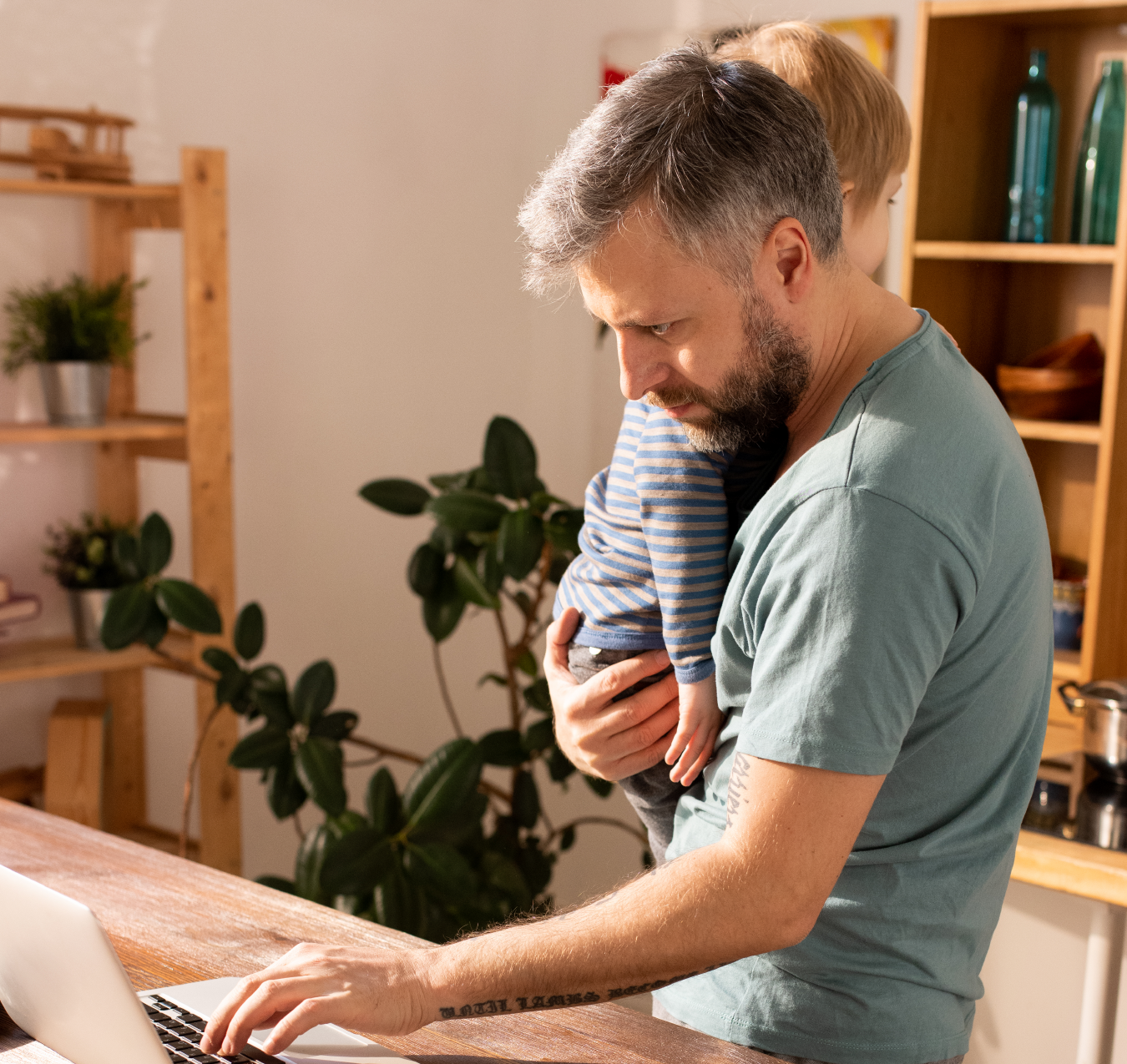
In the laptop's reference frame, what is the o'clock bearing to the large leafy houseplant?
The large leafy houseplant is roughly at 11 o'clock from the laptop.

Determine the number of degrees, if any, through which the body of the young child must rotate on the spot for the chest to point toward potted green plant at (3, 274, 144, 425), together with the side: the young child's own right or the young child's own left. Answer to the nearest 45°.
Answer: approximately 135° to the young child's own left

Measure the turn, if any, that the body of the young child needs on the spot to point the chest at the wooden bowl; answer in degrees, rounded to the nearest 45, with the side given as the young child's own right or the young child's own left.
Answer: approximately 45° to the young child's own left

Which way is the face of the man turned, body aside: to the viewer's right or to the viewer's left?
to the viewer's left

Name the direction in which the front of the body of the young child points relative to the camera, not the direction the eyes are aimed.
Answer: to the viewer's right

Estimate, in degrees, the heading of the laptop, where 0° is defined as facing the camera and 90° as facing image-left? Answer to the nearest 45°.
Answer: approximately 225°

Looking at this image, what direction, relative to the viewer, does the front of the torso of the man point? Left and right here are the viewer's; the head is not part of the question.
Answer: facing to the left of the viewer

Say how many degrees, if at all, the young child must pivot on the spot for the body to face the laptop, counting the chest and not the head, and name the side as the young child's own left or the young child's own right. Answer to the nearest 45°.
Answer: approximately 135° to the young child's own right
